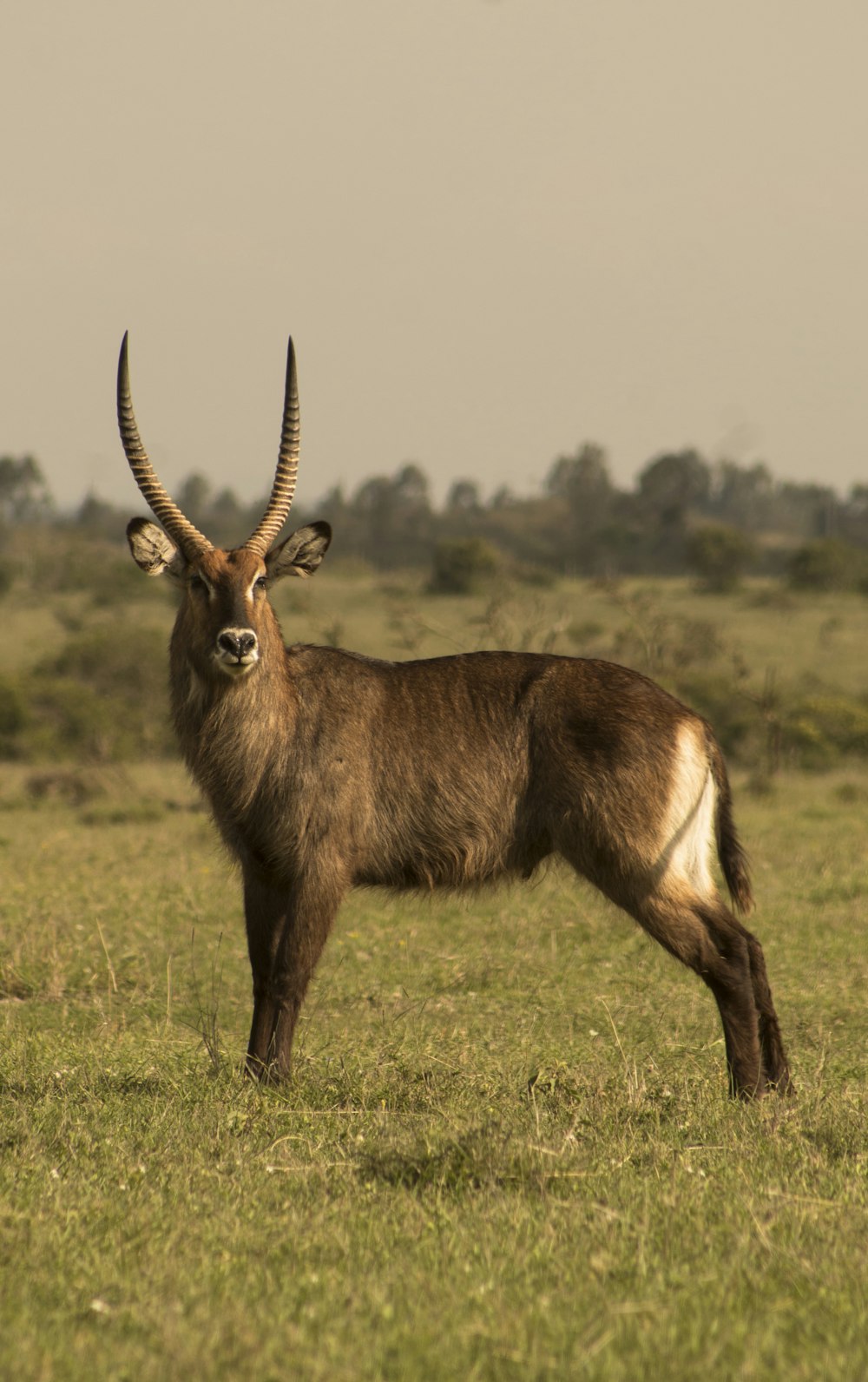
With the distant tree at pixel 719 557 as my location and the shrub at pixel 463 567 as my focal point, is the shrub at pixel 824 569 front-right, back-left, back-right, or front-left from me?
back-left

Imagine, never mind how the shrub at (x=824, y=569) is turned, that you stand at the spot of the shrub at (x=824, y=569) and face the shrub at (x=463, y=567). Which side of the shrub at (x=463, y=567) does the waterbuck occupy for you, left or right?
left

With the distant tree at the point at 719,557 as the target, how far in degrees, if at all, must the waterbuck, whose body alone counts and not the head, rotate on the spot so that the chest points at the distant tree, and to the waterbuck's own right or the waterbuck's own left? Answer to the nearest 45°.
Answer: approximately 90° to the waterbuck's own right

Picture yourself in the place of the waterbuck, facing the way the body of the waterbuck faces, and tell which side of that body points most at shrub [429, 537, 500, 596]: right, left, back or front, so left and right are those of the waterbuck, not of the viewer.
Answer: right

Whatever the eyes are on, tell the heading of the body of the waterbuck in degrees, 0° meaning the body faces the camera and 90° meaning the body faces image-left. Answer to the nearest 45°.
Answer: approximately 90°

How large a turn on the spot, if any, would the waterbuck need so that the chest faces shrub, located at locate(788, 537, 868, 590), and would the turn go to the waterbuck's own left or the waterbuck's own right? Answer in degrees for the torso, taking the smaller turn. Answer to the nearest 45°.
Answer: approximately 90° to the waterbuck's own right
